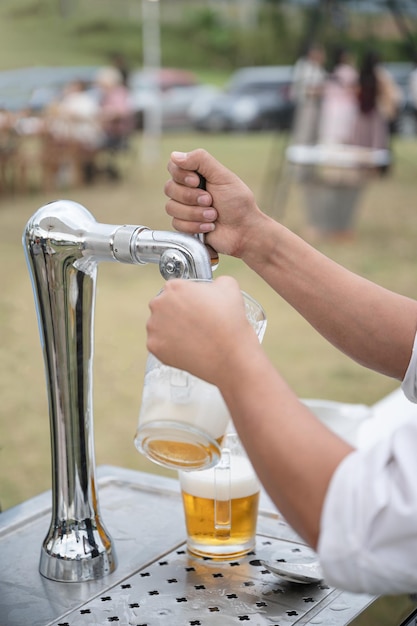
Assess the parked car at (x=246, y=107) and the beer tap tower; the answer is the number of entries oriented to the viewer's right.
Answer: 1

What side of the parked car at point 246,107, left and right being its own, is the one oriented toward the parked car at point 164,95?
front

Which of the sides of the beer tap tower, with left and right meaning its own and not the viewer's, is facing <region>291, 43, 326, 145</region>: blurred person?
left

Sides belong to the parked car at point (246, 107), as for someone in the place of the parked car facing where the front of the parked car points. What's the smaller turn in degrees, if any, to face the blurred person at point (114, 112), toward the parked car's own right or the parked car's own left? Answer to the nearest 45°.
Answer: approximately 45° to the parked car's own left

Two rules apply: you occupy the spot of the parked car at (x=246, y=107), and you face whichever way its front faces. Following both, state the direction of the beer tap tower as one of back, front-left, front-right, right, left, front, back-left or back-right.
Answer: left

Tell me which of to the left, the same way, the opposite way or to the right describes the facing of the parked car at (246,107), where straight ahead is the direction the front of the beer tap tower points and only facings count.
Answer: the opposite way

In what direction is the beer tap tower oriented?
to the viewer's right

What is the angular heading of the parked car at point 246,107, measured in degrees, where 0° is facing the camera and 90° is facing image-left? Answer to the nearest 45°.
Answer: approximately 90°
